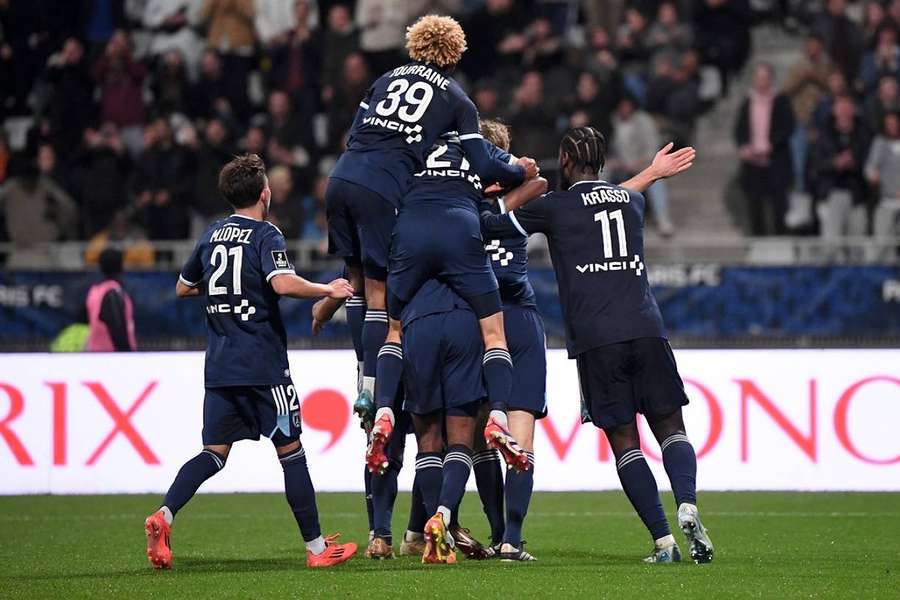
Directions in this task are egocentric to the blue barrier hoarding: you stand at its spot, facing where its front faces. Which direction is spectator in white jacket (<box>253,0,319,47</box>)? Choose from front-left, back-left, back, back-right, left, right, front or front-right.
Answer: back-right

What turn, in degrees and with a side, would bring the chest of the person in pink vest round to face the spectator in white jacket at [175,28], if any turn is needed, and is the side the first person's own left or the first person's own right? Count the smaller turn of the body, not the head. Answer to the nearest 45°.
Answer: approximately 45° to the first person's own left

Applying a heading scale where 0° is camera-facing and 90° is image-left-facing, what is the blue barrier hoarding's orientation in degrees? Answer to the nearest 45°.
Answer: approximately 0°

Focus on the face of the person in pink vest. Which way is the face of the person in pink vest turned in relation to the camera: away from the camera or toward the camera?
away from the camera

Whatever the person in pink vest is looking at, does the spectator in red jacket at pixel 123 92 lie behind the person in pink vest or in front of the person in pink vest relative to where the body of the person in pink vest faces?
in front

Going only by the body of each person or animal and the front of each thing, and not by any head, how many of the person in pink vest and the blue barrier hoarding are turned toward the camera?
1

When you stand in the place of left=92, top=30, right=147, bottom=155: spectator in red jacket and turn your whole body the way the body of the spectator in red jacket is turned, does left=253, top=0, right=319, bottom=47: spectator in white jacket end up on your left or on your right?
on your left

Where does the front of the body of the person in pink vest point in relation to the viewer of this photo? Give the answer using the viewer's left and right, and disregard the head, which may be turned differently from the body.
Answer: facing away from the viewer and to the right of the viewer
